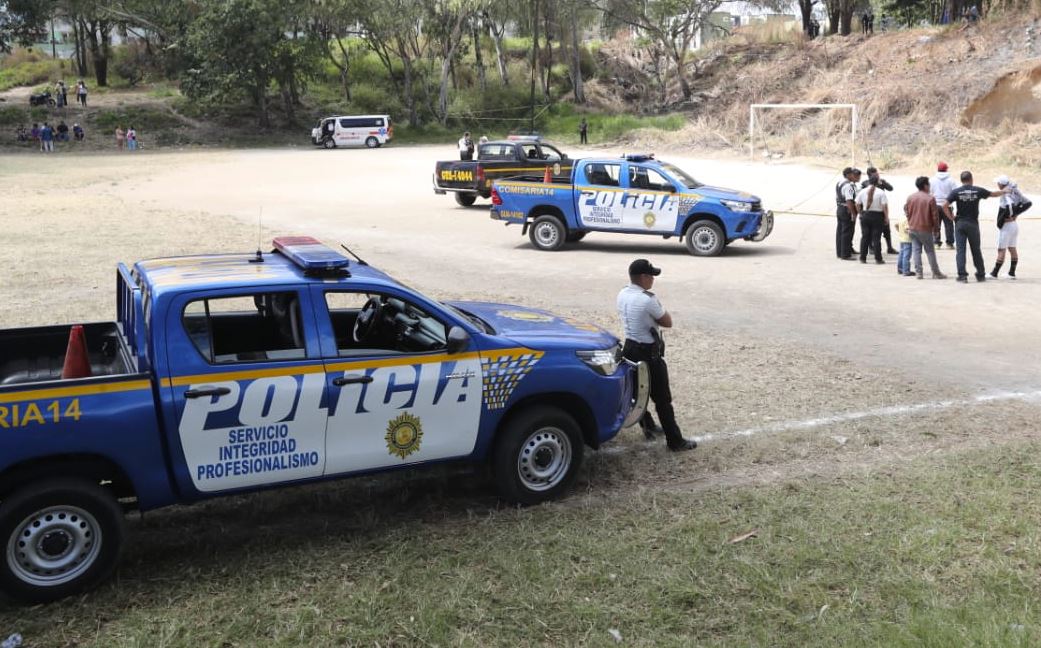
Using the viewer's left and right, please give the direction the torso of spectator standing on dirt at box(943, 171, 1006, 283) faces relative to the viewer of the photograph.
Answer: facing away from the viewer

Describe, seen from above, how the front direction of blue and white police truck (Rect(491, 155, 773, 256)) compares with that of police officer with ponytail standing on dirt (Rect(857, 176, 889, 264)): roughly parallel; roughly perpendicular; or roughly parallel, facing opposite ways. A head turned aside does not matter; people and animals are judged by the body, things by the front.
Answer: roughly perpendicular

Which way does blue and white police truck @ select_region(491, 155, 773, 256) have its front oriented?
to the viewer's right

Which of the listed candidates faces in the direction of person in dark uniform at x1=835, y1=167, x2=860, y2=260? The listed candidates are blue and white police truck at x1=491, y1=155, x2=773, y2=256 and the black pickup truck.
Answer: the blue and white police truck

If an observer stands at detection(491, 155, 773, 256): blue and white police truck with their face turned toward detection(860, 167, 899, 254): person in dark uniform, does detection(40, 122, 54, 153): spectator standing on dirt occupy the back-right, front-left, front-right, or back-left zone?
back-left

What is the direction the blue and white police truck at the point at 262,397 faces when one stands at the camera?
facing to the right of the viewer

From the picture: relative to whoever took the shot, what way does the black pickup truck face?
facing away from the viewer and to the right of the viewer
